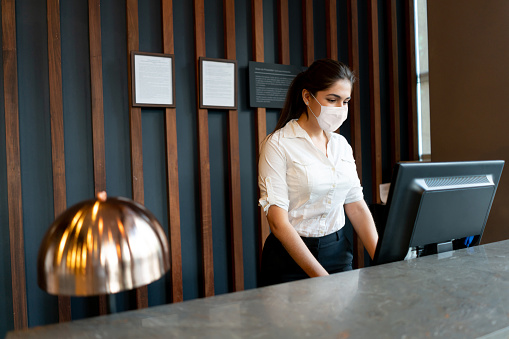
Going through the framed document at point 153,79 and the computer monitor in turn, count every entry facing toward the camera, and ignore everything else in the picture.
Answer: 1

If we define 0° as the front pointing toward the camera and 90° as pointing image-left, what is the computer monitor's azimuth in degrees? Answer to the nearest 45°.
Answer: approximately 135°

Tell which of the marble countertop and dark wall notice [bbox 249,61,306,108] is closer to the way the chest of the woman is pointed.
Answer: the marble countertop

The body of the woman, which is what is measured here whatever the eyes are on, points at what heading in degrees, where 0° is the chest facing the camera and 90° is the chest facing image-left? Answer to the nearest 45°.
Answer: approximately 315°

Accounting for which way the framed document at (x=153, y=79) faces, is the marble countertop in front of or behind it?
in front

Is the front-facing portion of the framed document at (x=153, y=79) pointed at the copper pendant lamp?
yes

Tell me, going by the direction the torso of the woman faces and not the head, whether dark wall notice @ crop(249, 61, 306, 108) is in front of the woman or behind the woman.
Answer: behind

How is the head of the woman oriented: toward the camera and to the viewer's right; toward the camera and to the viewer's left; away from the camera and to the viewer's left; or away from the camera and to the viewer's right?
toward the camera and to the viewer's right

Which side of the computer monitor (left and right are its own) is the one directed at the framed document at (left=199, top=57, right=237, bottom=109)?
front

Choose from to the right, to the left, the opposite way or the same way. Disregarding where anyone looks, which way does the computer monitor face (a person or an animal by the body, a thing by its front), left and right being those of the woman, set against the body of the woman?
the opposite way

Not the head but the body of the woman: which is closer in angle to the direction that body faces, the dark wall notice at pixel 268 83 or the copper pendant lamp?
the copper pendant lamp

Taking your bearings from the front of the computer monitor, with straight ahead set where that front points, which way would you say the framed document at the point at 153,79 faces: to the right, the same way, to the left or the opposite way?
the opposite way

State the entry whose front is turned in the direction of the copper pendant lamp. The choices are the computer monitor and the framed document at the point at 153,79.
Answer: the framed document
